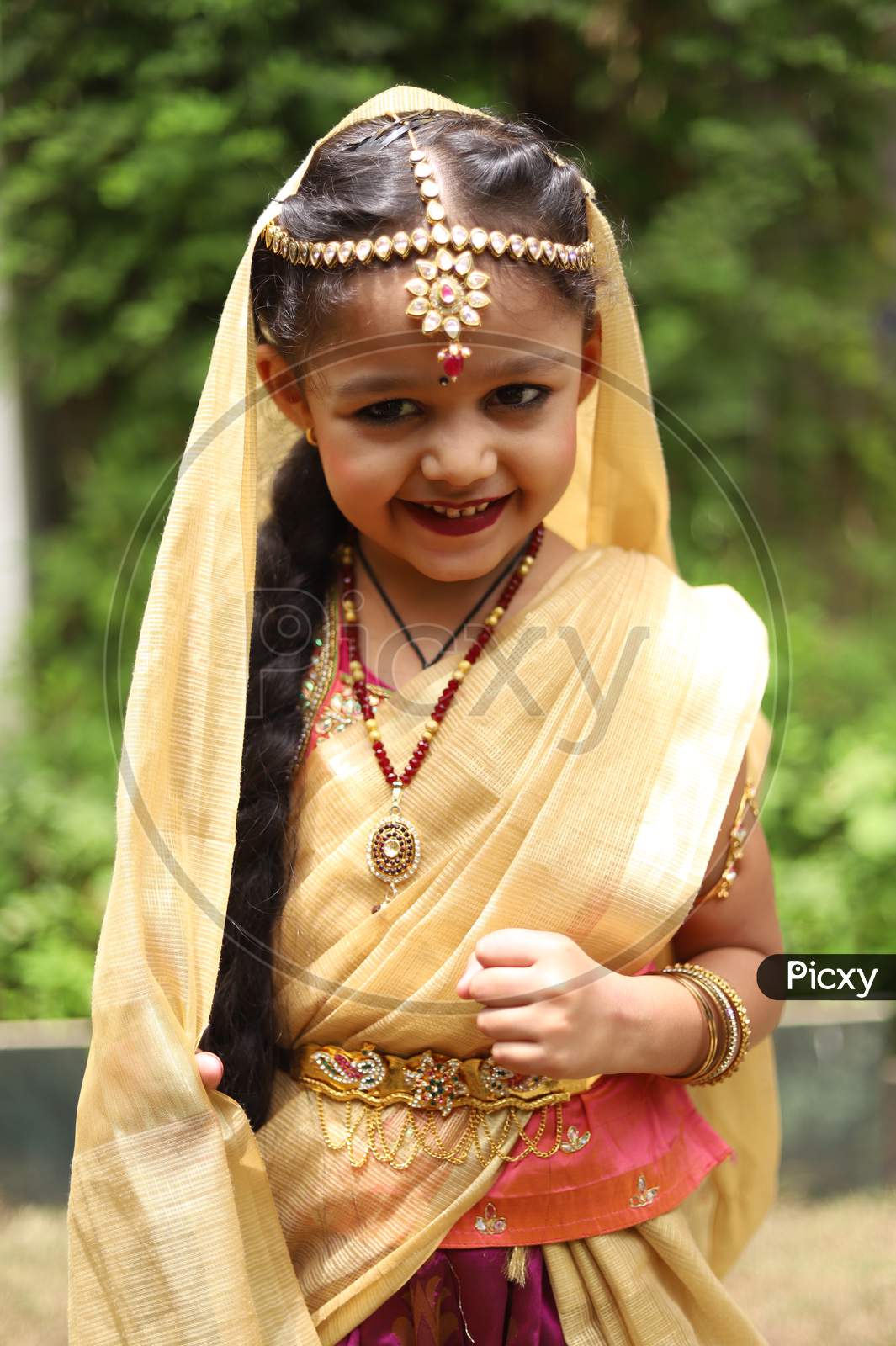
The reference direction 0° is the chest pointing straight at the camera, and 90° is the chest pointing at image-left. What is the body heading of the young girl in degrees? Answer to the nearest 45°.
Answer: approximately 0°

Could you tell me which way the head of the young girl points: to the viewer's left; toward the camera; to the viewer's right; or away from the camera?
toward the camera
